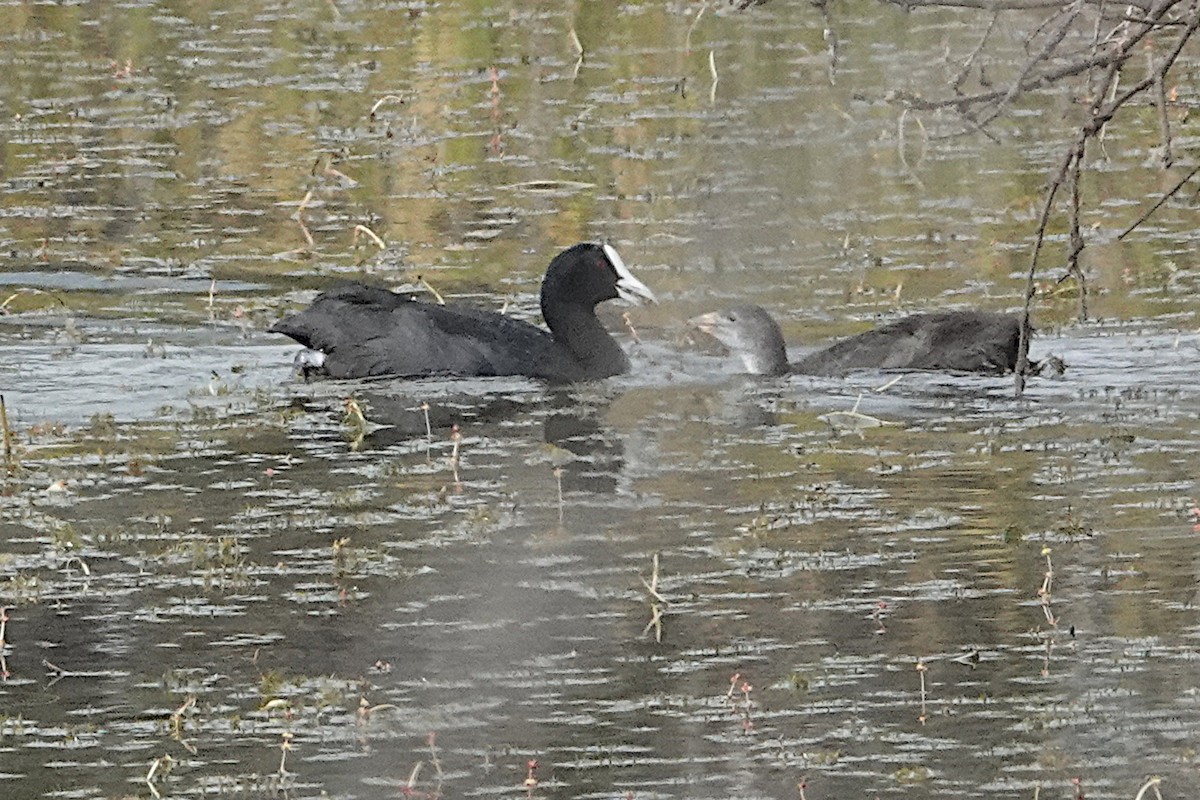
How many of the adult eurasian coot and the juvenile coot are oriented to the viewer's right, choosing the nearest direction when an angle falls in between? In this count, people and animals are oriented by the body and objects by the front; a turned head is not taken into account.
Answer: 1

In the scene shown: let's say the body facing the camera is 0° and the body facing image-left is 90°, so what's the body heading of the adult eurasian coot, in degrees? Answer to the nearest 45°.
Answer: approximately 270°

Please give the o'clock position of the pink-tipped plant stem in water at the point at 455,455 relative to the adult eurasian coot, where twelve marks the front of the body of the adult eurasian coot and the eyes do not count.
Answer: The pink-tipped plant stem in water is roughly at 3 o'clock from the adult eurasian coot.

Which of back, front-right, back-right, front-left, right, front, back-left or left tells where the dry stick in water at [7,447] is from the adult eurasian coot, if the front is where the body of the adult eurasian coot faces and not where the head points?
back-right

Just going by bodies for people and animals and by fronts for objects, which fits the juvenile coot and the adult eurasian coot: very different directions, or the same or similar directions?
very different directions

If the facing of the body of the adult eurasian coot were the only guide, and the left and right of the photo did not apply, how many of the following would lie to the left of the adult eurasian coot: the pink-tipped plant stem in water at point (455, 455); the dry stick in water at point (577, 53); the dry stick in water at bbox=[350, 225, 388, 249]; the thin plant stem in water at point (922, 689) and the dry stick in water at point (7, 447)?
2

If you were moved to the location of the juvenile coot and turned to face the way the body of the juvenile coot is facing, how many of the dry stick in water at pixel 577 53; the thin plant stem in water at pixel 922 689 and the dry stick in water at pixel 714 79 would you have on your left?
1

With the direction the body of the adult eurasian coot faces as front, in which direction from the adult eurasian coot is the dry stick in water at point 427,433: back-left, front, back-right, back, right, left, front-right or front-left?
right

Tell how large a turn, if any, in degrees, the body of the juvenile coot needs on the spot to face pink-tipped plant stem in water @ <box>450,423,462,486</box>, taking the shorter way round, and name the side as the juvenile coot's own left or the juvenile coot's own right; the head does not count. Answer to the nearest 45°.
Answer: approximately 45° to the juvenile coot's own left

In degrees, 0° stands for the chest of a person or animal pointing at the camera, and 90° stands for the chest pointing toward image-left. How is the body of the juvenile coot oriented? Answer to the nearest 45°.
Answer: approximately 90°

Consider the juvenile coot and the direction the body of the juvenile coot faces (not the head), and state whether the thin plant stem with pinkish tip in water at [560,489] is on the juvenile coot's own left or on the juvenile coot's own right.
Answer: on the juvenile coot's own left

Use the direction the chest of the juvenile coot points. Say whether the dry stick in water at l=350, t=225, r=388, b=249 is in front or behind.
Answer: in front

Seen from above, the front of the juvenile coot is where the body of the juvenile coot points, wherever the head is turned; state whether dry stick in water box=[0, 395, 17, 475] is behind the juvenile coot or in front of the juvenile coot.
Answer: in front

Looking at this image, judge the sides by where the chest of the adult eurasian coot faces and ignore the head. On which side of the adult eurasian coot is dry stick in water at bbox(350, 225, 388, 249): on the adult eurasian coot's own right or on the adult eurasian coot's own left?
on the adult eurasian coot's own left

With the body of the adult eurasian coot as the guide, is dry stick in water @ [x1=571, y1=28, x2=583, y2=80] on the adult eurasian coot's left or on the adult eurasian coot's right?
on the adult eurasian coot's left

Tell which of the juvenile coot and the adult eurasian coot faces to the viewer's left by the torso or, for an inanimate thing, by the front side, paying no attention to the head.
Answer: the juvenile coot

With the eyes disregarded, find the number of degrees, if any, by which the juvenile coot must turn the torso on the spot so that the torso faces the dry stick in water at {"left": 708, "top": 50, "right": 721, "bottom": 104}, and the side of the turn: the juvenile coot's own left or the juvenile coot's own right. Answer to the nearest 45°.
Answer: approximately 90° to the juvenile coot's own right
